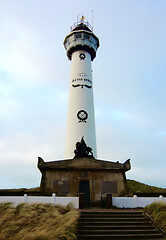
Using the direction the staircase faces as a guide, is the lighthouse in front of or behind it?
behind

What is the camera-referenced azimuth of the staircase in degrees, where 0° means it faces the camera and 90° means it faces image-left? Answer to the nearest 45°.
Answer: approximately 0°
